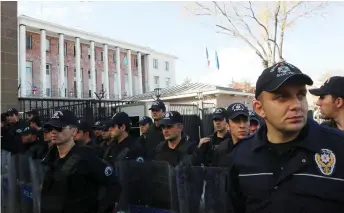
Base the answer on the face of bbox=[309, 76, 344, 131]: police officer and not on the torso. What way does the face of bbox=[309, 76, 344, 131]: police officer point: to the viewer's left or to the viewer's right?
to the viewer's left

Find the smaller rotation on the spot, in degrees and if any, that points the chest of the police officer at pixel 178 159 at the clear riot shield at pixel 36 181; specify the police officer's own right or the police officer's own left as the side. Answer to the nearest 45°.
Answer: approximately 45° to the police officer's own right

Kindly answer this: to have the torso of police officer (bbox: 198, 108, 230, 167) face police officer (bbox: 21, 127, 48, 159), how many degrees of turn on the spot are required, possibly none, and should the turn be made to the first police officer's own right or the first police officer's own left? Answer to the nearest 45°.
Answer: approximately 45° to the first police officer's own right
